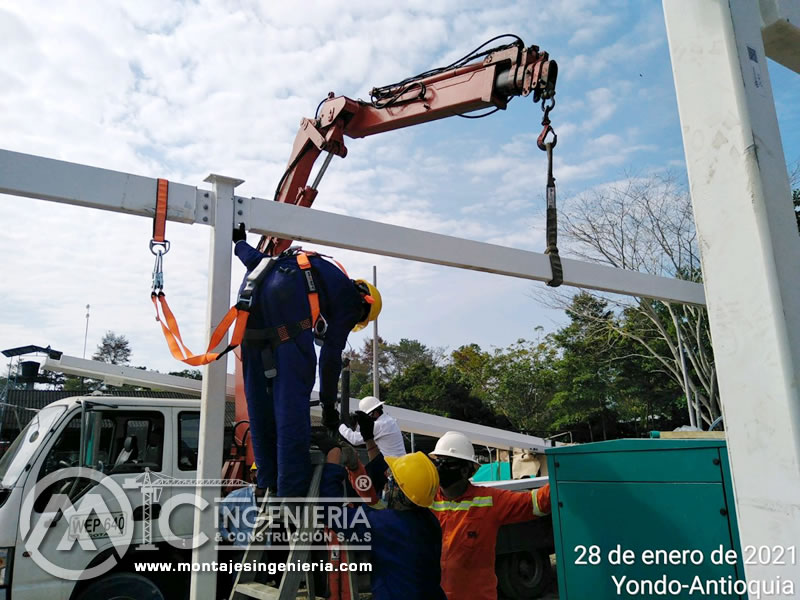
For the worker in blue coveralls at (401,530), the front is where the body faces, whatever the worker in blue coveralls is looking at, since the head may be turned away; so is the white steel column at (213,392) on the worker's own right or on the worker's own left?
on the worker's own left

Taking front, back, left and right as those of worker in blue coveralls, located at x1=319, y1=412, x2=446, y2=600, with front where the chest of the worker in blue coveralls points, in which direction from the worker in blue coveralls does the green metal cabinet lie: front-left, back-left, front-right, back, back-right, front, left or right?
back-right

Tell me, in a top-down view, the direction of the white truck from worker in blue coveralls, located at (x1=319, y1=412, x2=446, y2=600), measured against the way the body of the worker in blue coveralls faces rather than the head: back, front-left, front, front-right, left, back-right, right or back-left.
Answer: front

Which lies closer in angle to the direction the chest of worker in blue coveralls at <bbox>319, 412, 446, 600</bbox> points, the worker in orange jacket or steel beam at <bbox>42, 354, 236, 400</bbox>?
the steel beam

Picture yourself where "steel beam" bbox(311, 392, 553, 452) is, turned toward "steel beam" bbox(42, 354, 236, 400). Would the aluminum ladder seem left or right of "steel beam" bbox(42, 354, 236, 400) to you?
left

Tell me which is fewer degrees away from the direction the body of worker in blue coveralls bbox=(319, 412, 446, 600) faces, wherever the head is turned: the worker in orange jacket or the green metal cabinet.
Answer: the worker in orange jacket

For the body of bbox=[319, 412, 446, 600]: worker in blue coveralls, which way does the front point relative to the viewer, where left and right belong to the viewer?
facing away from the viewer and to the left of the viewer

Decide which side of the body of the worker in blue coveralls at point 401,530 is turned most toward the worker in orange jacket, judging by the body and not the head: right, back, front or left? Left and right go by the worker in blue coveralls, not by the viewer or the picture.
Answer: right
